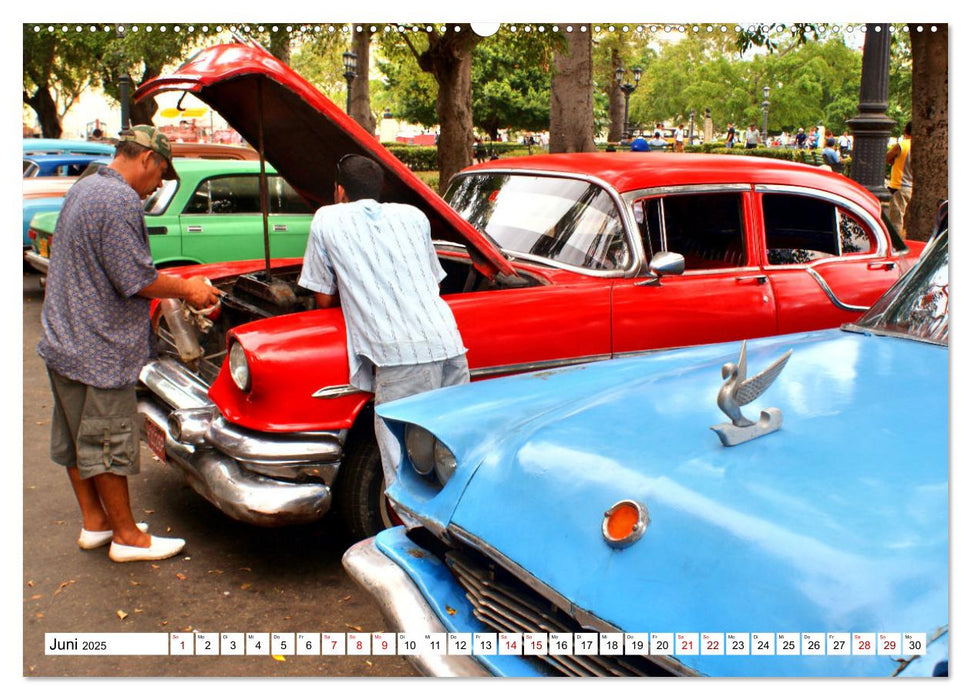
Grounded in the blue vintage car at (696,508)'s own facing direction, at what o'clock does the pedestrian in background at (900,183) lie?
The pedestrian in background is roughly at 5 o'clock from the blue vintage car.

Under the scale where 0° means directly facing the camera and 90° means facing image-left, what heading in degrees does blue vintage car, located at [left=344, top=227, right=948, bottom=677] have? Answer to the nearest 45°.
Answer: approximately 45°

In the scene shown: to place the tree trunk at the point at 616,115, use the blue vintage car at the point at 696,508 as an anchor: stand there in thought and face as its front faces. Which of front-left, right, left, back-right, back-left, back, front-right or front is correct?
back-right

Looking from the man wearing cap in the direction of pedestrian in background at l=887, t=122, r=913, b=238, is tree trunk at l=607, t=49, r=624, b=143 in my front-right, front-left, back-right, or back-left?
front-left

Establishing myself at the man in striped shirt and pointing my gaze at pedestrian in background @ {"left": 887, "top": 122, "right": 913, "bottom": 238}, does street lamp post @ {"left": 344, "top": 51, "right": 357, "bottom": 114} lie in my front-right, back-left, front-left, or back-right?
front-left

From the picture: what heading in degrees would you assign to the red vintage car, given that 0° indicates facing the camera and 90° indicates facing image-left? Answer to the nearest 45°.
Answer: approximately 45°

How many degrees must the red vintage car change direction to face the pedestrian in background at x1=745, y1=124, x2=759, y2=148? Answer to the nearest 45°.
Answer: approximately 135° to its right

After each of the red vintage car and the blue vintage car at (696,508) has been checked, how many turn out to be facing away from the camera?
0

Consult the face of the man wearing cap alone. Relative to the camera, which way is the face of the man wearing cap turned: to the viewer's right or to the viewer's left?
to the viewer's right

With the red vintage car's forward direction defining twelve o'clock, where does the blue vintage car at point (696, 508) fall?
The blue vintage car is roughly at 10 o'clock from the red vintage car.

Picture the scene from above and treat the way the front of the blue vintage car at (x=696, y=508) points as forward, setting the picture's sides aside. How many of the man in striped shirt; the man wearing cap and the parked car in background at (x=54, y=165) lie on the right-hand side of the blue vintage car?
3

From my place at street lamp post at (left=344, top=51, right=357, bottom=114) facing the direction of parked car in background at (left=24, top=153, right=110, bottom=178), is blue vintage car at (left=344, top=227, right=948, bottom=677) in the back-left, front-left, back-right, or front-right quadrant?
front-left

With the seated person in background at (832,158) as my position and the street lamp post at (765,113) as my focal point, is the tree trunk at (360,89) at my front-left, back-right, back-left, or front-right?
front-left

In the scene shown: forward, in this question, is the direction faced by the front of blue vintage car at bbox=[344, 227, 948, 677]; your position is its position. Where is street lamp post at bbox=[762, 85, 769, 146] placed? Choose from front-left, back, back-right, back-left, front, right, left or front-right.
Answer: back-right

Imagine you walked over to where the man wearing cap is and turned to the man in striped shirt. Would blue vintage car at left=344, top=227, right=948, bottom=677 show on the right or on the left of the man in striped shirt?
right

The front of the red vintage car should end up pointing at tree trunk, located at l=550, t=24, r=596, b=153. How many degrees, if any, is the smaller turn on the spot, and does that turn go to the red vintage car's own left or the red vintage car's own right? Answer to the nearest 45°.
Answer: approximately 135° to the red vintage car's own right

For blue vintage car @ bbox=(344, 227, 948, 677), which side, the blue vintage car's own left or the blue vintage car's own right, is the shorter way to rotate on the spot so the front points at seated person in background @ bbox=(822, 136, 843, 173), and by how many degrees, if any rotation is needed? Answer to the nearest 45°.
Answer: approximately 135° to the blue vintage car's own right

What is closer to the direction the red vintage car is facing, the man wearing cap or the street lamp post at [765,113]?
the man wearing cap
